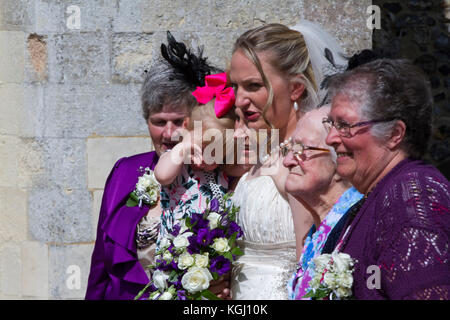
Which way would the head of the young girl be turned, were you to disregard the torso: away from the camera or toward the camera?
toward the camera

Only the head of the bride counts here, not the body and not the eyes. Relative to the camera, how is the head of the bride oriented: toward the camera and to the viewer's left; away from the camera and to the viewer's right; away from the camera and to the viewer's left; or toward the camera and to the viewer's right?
toward the camera and to the viewer's left

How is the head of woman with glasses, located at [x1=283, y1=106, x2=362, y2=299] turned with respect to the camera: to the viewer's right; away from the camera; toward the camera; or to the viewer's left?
to the viewer's left

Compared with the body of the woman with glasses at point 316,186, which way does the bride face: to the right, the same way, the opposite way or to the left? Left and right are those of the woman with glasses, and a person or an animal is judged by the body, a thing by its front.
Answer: the same way

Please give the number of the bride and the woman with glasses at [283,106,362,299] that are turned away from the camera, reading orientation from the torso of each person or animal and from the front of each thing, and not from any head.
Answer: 0

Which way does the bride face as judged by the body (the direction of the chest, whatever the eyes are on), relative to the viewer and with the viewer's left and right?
facing the viewer and to the left of the viewer

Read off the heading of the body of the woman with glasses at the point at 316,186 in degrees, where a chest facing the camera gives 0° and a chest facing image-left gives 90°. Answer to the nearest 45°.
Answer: approximately 45°

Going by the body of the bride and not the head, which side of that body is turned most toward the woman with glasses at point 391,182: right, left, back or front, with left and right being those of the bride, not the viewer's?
left
